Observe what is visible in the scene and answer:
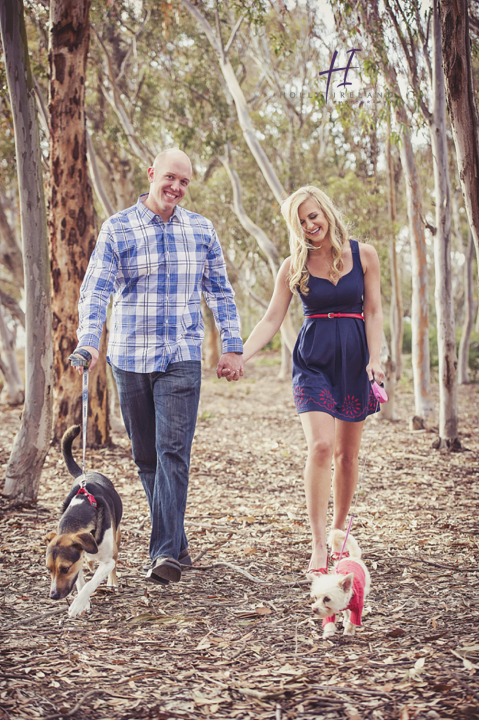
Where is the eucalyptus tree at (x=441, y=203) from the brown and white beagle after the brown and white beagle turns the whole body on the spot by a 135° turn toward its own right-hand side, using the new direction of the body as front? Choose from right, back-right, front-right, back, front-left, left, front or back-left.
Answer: front-right

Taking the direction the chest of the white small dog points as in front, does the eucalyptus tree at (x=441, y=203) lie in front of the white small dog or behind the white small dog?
behind

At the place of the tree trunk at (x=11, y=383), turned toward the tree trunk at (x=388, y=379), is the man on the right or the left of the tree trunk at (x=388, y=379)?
right

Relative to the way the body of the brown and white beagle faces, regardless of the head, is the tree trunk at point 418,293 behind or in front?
behind

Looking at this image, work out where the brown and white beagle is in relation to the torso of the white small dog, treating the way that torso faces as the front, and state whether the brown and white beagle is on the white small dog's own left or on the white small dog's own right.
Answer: on the white small dog's own right

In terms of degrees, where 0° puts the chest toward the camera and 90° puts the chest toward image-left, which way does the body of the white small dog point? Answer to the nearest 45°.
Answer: approximately 45°

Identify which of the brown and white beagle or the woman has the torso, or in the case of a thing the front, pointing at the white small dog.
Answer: the woman

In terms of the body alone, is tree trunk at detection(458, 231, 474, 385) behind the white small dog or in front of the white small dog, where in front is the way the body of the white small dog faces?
behind

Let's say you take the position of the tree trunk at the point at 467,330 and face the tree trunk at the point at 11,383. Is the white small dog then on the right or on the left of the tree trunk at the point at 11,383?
left

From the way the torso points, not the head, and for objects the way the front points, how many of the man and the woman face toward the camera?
2
